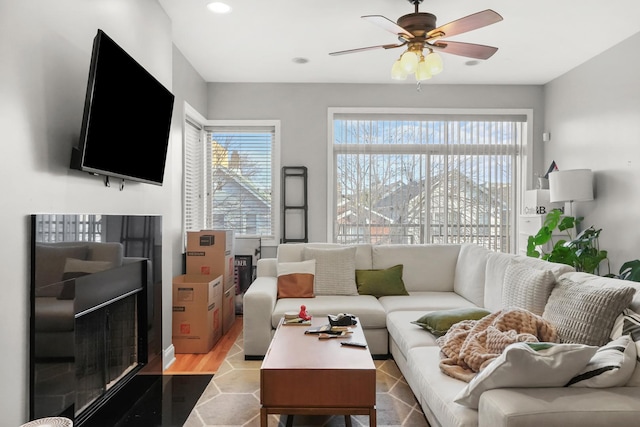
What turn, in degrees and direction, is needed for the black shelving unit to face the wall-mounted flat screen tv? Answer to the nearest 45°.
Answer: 0° — it already faces it

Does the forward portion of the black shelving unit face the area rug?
yes

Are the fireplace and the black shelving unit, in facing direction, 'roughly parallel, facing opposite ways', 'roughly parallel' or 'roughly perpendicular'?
roughly perpendicular

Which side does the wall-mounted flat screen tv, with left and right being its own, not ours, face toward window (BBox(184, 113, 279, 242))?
left

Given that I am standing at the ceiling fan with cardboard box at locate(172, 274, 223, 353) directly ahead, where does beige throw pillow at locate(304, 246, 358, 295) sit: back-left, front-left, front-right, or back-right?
front-right

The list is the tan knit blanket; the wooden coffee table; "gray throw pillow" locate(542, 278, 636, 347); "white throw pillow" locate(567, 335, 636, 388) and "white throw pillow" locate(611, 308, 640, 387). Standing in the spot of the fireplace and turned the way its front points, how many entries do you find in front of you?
5

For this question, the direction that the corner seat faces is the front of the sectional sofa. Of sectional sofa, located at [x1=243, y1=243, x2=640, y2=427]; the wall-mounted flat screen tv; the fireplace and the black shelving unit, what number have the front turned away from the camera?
0

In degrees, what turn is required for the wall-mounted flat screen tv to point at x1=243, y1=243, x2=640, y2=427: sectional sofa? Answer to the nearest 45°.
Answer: approximately 45° to its left

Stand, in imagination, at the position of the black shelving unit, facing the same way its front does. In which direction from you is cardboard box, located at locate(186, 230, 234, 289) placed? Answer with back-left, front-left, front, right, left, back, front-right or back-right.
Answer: front-right

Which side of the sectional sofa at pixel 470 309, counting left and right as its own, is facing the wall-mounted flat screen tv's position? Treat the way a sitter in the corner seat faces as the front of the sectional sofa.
front

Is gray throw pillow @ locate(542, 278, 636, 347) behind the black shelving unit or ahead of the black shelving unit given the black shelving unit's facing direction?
ahead

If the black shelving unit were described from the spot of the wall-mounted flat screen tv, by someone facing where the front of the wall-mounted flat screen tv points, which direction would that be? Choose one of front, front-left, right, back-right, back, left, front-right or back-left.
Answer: left

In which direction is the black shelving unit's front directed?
toward the camera

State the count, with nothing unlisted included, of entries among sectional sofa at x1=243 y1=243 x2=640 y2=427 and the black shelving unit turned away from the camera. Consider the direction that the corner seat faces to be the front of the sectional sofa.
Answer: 0

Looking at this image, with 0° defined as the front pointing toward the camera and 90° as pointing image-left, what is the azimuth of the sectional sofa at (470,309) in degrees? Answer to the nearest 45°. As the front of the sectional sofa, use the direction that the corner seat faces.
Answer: approximately 45°

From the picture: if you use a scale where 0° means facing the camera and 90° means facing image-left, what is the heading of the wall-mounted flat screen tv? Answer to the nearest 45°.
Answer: approximately 315°

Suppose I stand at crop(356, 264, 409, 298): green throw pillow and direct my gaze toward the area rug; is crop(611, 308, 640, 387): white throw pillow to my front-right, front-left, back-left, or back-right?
front-left

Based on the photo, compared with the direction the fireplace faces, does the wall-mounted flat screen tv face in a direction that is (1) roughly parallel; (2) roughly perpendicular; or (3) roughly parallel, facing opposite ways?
roughly parallel
